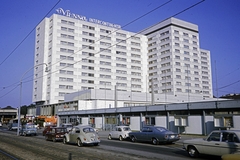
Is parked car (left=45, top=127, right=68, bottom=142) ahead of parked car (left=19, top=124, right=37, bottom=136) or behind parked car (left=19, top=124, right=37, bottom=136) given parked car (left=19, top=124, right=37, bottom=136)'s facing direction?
behind

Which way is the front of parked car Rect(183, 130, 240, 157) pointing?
to the viewer's left

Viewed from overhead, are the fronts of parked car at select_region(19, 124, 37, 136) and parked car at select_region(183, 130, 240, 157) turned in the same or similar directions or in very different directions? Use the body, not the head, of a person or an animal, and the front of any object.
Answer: same or similar directions

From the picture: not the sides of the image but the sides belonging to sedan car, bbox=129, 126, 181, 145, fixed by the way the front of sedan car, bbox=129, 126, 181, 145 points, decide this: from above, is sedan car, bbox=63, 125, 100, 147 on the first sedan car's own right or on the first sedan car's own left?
on the first sedan car's own left

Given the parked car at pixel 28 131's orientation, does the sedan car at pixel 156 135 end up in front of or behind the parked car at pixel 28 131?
behind

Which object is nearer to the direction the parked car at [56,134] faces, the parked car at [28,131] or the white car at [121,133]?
the parked car

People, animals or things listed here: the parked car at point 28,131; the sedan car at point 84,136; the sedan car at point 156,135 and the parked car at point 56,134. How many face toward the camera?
0

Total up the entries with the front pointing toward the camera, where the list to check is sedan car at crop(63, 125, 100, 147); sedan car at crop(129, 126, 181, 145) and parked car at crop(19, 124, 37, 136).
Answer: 0

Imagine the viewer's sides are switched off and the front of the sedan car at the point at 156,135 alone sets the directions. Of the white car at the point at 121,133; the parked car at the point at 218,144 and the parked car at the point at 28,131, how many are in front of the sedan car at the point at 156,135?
2

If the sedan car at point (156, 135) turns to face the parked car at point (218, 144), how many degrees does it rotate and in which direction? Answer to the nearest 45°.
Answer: approximately 135° to its left

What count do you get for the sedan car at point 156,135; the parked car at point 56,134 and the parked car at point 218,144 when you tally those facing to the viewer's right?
0

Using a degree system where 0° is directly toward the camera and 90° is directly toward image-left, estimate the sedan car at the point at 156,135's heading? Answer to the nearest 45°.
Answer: approximately 135°

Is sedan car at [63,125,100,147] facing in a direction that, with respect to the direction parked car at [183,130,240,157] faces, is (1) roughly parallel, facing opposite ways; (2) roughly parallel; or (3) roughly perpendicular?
roughly parallel

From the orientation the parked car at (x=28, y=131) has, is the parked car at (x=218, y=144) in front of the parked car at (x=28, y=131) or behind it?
behind

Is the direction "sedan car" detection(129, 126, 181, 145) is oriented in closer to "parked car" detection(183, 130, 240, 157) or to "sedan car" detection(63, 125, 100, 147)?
the sedan car
